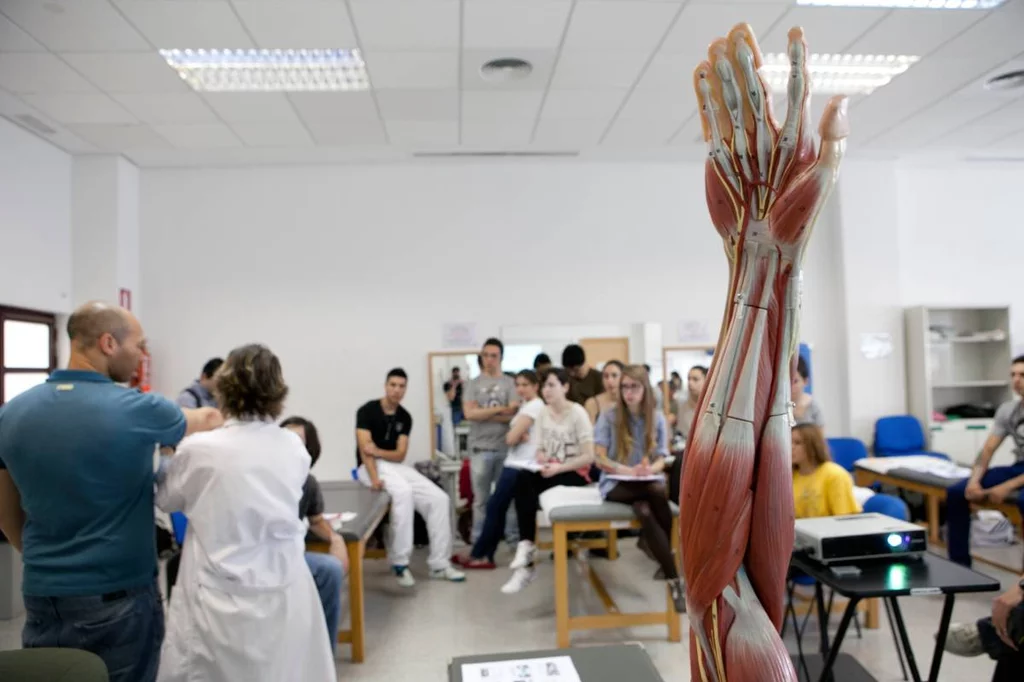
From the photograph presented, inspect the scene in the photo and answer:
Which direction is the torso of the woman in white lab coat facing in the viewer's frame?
away from the camera

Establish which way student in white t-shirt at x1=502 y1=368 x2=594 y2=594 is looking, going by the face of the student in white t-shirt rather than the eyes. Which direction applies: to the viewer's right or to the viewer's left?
to the viewer's left

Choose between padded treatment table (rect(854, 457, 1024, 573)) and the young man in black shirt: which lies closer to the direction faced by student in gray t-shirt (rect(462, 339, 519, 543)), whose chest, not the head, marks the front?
the young man in black shirt

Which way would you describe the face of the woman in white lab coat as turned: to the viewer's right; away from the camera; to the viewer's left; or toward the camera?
away from the camera

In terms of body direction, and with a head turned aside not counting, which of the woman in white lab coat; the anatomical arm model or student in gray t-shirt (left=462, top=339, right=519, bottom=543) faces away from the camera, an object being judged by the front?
the woman in white lab coat

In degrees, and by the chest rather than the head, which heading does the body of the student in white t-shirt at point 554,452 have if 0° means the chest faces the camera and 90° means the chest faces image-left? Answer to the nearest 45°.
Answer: approximately 45°

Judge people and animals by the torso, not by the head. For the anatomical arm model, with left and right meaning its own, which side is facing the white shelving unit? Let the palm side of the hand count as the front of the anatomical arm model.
back

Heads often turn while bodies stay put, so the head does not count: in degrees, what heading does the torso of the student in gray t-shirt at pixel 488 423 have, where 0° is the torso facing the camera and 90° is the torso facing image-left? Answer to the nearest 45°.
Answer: approximately 0°

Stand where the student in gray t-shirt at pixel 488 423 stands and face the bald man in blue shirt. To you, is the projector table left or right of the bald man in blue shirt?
left

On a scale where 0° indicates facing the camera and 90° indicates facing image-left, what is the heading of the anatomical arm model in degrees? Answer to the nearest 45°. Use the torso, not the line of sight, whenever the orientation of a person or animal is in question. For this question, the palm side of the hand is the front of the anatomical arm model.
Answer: approximately 0°
